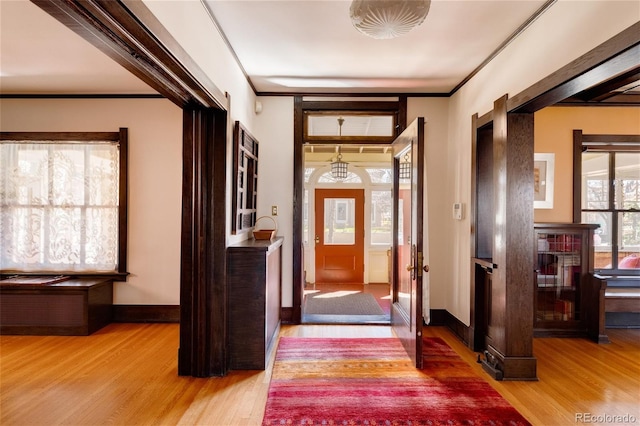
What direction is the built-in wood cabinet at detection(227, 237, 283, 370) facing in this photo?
to the viewer's right

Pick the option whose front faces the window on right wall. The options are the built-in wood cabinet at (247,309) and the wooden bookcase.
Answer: the built-in wood cabinet

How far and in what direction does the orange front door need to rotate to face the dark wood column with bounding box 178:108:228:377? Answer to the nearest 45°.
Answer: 0° — it already faces it

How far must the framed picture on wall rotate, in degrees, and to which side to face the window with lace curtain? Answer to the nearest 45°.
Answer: approximately 45° to its right

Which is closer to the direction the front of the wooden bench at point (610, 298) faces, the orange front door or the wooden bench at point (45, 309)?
the wooden bench

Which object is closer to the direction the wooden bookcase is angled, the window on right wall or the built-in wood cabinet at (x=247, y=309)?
the built-in wood cabinet

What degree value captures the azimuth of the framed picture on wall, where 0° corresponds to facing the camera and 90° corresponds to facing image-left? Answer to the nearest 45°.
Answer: approximately 0°

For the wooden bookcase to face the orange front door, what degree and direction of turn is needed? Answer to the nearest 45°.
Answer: approximately 90° to its right

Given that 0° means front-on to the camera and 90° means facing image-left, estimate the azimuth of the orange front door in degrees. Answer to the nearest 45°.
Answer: approximately 0°
